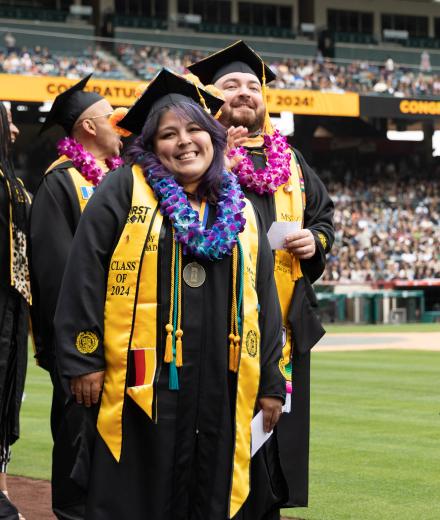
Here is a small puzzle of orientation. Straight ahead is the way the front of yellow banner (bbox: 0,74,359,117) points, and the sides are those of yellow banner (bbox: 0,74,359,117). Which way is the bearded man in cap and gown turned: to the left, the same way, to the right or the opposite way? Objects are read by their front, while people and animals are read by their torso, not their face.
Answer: the same way

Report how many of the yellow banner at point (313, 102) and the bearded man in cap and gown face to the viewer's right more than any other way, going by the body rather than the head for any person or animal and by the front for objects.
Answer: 0

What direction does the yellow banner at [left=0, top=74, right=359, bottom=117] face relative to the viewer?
toward the camera

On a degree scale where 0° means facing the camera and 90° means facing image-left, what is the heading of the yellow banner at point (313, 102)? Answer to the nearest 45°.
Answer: approximately 0°

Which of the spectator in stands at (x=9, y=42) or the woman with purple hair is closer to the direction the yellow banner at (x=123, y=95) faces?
the woman with purple hair

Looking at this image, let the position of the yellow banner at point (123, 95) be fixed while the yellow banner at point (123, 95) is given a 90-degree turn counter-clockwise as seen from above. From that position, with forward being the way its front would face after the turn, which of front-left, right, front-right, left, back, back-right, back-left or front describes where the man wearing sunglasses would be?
right

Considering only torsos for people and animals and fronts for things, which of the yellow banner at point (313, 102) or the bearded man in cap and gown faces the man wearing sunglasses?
the yellow banner

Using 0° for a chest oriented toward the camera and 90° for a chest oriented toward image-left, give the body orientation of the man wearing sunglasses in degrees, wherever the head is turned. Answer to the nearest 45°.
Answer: approximately 270°

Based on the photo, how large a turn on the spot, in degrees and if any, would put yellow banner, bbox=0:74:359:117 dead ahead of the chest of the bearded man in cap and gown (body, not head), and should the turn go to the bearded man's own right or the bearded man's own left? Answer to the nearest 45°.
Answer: approximately 180°

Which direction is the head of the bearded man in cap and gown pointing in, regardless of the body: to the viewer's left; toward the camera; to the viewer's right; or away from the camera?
toward the camera

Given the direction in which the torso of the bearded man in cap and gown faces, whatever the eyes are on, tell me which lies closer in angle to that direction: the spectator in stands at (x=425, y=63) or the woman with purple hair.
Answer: the woman with purple hair

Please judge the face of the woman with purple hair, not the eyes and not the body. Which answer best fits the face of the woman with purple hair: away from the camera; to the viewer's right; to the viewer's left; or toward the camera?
toward the camera

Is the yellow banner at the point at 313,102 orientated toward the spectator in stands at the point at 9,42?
no

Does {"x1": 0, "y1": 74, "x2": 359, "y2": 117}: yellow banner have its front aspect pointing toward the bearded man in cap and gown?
yes

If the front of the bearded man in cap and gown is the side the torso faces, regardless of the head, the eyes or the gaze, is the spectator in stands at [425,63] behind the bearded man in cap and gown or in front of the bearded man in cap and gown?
behind

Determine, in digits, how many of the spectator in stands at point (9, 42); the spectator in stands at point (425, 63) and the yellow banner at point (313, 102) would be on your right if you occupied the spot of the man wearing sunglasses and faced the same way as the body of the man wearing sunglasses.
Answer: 0

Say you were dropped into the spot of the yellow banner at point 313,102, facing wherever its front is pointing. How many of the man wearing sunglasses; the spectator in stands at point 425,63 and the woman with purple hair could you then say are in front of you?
2

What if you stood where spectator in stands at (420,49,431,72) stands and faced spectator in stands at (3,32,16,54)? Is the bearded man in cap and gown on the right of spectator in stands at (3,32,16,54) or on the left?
left

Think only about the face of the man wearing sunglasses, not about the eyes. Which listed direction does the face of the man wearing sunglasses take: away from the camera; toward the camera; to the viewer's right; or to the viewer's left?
to the viewer's right

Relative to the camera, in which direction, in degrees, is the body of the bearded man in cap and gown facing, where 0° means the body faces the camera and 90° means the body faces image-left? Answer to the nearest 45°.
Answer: approximately 0°

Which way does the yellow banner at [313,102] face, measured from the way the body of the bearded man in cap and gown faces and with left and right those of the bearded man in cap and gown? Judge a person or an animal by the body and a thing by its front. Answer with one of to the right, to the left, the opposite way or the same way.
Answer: the same way
